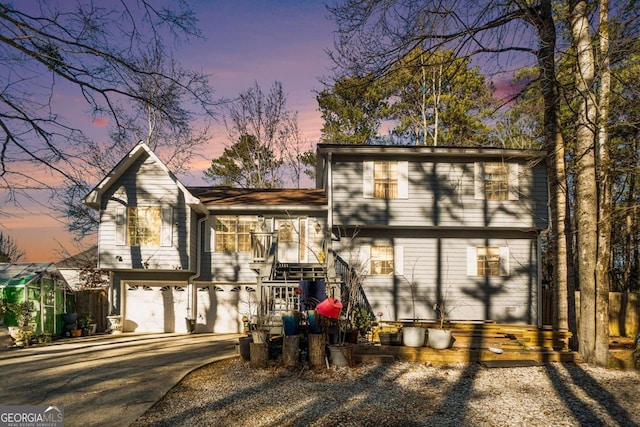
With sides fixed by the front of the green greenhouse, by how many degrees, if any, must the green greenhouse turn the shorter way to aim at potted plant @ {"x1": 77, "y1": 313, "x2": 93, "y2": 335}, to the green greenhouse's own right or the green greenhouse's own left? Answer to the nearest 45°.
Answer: approximately 90° to the green greenhouse's own left

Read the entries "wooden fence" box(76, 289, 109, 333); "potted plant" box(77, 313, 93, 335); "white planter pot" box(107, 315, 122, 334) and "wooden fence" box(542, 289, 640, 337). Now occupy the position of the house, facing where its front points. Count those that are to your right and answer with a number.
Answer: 3

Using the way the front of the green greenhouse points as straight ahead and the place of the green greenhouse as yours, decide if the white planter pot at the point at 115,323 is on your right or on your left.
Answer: on your left

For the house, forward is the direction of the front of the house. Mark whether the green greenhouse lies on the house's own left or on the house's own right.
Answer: on the house's own right

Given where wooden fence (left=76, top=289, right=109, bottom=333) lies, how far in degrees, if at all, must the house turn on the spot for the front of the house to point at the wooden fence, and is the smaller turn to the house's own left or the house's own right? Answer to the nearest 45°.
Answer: approximately 90° to the house's own right

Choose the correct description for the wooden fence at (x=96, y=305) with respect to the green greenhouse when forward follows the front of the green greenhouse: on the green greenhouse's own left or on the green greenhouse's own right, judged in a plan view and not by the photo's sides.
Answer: on the green greenhouse's own left

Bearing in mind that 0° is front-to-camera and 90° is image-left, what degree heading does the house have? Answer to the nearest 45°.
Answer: approximately 0°

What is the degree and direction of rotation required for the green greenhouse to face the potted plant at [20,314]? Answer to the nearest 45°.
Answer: approximately 45° to its right

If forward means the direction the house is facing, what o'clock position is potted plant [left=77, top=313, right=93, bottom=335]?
The potted plant is roughly at 3 o'clock from the house.

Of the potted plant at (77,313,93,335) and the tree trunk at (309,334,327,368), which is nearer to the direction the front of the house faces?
the tree trunk

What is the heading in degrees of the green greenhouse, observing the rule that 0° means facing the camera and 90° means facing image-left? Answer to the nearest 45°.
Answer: approximately 315°
